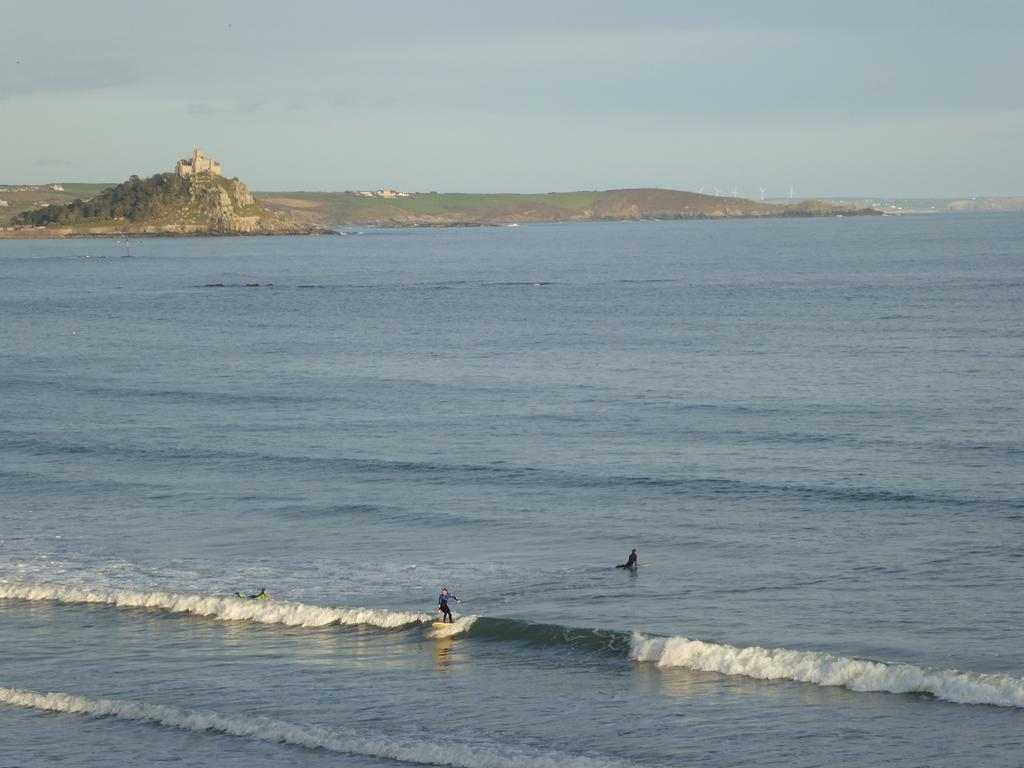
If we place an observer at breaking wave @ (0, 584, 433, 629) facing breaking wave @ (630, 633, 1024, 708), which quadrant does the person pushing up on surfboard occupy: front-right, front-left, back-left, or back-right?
front-left

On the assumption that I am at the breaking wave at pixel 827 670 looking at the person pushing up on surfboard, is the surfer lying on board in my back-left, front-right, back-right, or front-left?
front-left
